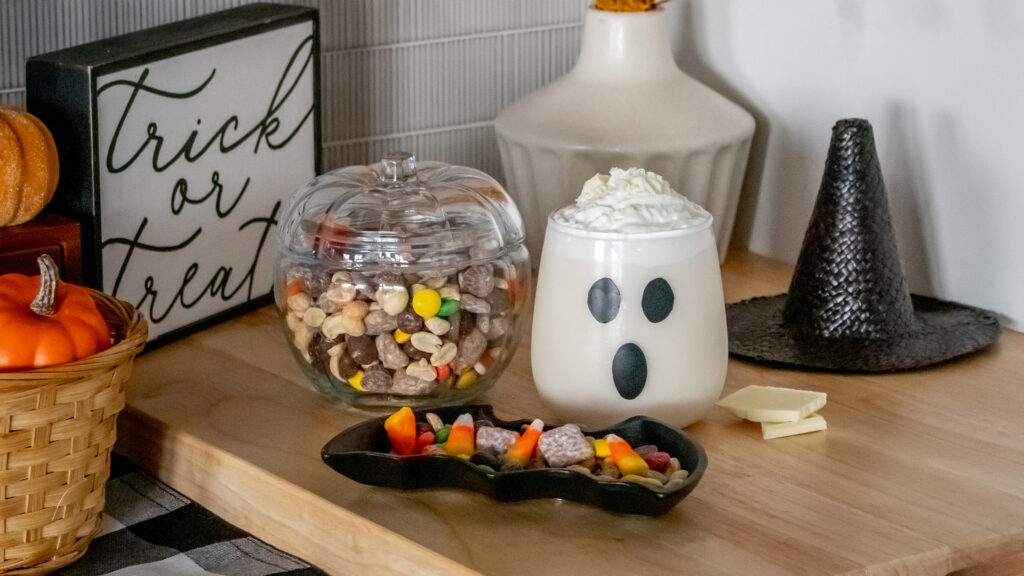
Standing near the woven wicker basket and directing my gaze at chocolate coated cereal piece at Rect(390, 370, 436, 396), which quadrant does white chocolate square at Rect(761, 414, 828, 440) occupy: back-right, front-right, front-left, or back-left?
front-right

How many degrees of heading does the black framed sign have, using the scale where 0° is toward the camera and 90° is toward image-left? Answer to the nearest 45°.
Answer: approximately 315°

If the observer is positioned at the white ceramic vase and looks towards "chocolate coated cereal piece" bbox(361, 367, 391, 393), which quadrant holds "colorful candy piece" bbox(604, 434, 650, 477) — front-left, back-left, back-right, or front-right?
front-left
